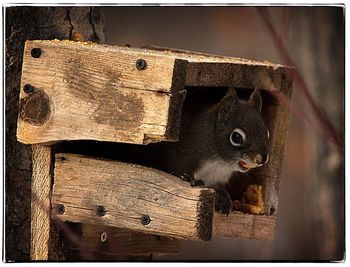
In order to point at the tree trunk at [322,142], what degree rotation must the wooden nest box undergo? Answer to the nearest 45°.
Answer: approximately 90° to its left

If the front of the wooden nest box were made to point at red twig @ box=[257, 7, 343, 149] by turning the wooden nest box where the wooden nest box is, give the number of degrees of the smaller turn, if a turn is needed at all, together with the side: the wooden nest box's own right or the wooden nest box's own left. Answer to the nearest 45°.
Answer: approximately 90° to the wooden nest box's own left

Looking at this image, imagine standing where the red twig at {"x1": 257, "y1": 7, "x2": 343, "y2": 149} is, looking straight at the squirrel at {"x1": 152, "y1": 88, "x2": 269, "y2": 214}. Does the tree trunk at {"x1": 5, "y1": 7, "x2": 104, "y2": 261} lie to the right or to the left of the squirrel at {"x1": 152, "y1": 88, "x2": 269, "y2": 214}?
right

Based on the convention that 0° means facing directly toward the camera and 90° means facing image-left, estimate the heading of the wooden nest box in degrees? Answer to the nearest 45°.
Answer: approximately 315°
